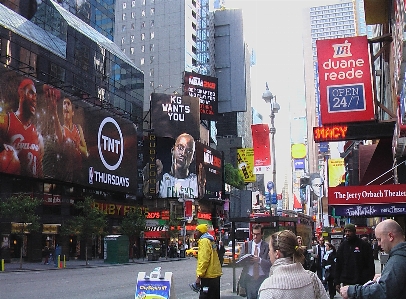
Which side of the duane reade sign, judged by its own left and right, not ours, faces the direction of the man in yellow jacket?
front

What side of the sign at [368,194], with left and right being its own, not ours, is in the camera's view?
front

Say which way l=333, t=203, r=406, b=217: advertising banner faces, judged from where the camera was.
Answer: facing the viewer

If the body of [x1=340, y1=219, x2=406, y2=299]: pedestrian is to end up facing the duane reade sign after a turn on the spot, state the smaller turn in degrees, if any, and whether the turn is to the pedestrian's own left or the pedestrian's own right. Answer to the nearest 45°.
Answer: approximately 90° to the pedestrian's own right

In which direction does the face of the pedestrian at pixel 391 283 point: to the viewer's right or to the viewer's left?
to the viewer's left

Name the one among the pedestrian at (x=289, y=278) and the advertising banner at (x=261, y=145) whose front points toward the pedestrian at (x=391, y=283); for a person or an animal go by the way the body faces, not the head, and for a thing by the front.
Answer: the advertising banner

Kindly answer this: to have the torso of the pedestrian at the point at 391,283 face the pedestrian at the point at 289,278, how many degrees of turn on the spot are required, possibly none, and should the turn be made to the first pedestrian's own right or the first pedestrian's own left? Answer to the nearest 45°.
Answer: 0° — they already face them

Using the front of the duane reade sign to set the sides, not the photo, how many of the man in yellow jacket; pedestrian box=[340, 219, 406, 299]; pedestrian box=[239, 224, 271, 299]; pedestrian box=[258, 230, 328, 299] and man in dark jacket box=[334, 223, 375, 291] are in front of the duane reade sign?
5

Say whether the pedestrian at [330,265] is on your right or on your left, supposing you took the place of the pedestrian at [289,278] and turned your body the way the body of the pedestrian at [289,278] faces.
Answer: on your right

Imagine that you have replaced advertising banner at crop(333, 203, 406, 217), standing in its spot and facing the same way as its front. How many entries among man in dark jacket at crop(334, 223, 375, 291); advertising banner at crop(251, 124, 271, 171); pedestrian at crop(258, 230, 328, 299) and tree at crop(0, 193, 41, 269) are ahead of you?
2

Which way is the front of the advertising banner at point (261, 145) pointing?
toward the camera

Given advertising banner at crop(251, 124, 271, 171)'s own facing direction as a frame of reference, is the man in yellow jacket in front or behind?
in front
